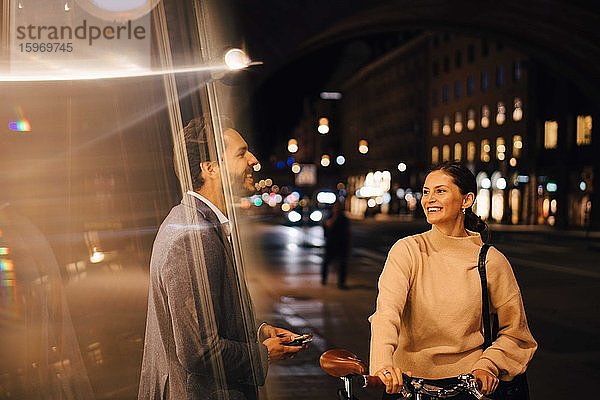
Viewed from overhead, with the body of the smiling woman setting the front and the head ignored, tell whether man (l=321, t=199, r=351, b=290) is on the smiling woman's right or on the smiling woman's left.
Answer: on the smiling woman's right

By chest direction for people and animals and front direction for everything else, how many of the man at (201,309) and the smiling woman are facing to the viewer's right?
1

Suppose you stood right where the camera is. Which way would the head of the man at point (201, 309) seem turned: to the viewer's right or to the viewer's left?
to the viewer's right

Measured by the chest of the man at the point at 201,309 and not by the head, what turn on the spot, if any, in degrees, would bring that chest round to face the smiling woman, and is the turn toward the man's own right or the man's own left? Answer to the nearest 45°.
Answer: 0° — they already face them

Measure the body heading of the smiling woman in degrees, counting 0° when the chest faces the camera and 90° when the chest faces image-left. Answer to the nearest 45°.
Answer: approximately 45°

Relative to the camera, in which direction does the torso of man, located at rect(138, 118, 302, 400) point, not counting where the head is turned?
to the viewer's right

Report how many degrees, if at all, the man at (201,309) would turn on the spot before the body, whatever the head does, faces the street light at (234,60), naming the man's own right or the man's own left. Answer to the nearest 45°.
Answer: approximately 90° to the man's own left

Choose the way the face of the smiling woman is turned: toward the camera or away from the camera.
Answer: toward the camera

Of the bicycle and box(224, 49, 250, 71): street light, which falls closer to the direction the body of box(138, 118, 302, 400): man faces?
the bicycle

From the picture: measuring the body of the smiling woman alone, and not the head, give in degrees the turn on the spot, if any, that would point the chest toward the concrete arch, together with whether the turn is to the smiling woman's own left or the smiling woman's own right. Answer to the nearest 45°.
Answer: approximately 135° to the smiling woman's own right

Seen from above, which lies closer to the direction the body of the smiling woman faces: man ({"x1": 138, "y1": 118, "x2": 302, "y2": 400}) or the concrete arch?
the man
